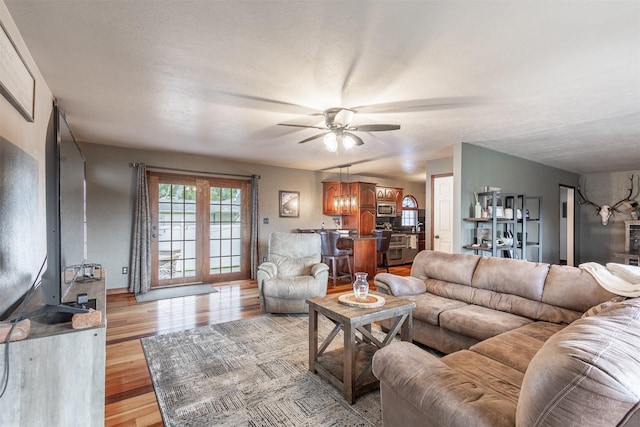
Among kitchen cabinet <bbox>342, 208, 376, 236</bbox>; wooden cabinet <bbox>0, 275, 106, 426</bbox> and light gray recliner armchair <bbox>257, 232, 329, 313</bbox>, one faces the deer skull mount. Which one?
the wooden cabinet

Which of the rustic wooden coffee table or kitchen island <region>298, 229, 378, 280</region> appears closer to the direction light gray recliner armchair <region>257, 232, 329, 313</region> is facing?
the rustic wooden coffee table

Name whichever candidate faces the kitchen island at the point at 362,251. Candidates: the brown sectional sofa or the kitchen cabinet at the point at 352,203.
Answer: the kitchen cabinet

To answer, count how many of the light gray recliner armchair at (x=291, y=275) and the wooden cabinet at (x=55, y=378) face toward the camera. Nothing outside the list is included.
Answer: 1

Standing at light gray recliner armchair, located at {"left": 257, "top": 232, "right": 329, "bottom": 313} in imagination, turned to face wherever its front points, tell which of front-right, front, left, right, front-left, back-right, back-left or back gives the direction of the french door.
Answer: back-right

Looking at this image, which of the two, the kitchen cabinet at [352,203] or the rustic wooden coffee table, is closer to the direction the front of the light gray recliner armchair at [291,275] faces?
the rustic wooden coffee table

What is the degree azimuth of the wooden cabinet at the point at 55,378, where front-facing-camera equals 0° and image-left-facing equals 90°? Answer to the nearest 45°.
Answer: approximately 270°

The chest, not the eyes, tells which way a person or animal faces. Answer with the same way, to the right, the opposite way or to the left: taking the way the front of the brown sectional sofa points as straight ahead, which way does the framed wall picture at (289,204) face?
to the left

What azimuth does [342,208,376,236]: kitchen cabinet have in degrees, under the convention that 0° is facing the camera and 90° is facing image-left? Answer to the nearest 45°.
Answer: approximately 0°
